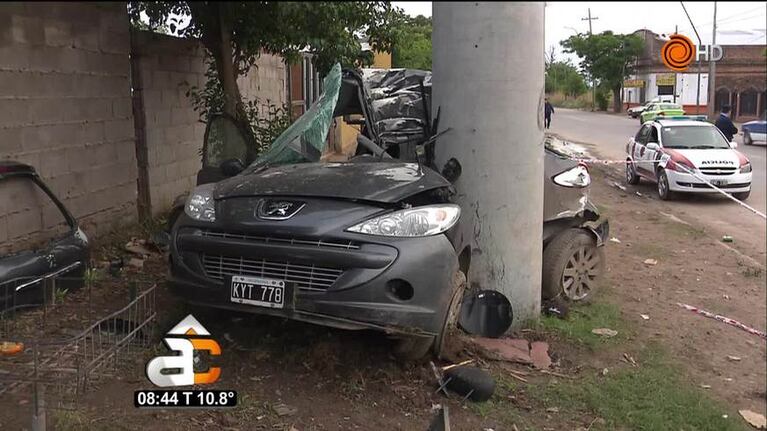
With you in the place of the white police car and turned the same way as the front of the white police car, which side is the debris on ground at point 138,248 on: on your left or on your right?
on your right

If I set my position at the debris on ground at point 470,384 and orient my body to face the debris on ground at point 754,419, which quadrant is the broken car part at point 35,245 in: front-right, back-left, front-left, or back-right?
back-left

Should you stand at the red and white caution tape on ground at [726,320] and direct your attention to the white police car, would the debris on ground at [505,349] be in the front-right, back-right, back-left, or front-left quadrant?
back-left

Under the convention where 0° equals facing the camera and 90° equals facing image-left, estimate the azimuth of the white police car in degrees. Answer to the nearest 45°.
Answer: approximately 315°

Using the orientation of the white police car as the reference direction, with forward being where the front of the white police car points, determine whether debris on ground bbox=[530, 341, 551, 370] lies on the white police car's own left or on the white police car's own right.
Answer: on the white police car's own right

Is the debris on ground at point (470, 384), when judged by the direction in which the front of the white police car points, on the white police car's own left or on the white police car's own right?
on the white police car's own right

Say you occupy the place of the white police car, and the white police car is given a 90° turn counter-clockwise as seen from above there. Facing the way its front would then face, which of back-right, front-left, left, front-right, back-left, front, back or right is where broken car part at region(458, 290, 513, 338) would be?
back-right

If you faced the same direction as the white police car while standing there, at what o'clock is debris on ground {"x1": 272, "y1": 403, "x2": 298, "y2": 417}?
The debris on ground is roughly at 2 o'clock from the white police car.

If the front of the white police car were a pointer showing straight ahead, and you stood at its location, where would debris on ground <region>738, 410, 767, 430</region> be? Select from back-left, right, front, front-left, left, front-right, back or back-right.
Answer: front-right
